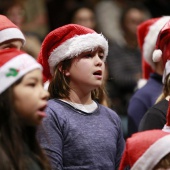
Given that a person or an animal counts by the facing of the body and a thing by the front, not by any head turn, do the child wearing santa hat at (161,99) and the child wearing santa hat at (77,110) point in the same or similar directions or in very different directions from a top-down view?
same or similar directions

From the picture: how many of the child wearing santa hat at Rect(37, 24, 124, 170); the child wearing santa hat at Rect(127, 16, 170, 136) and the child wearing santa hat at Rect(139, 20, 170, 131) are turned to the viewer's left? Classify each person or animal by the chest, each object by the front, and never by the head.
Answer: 0

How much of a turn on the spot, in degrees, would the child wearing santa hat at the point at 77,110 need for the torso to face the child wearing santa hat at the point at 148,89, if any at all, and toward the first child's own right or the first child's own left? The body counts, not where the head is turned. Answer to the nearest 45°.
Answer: approximately 90° to the first child's own left

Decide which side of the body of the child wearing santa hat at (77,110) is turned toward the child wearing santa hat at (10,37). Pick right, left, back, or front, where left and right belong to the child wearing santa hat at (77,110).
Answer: back

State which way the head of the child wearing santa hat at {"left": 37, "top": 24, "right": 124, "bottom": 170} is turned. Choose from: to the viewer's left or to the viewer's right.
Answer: to the viewer's right

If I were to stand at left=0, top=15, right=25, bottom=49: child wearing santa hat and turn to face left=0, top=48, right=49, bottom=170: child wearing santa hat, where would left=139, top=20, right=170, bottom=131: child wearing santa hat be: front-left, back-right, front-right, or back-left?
front-left

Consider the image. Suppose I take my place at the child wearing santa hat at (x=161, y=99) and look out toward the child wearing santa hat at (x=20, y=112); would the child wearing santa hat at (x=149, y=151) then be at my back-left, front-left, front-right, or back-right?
front-left

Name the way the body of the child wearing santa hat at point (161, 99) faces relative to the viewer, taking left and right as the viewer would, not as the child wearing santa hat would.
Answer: facing the viewer and to the right of the viewer

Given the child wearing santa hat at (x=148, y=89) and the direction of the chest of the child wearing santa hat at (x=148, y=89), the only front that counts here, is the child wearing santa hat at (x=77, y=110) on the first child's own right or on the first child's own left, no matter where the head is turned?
on the first child's own right

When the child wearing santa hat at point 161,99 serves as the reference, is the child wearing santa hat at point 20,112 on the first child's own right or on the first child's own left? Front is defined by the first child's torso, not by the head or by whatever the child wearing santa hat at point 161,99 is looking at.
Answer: on the first child's own right
